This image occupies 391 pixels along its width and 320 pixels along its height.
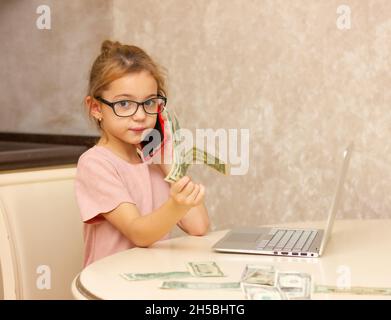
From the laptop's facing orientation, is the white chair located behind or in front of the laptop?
in front

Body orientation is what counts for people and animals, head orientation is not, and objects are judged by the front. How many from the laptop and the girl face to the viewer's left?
1

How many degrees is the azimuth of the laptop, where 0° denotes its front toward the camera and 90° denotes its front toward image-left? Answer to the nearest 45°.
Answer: approximately 90°

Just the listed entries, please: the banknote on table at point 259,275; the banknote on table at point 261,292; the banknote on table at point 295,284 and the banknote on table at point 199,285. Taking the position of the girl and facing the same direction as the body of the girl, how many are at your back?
0

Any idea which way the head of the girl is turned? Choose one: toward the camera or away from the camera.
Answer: toward the camera

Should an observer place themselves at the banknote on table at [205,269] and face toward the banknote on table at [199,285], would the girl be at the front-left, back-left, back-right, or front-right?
back-right
